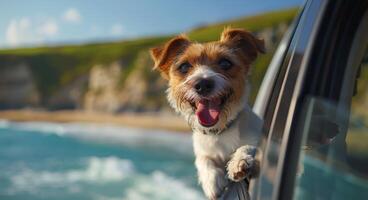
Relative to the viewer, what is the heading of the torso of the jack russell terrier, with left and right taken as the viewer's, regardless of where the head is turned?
facing the viewer
